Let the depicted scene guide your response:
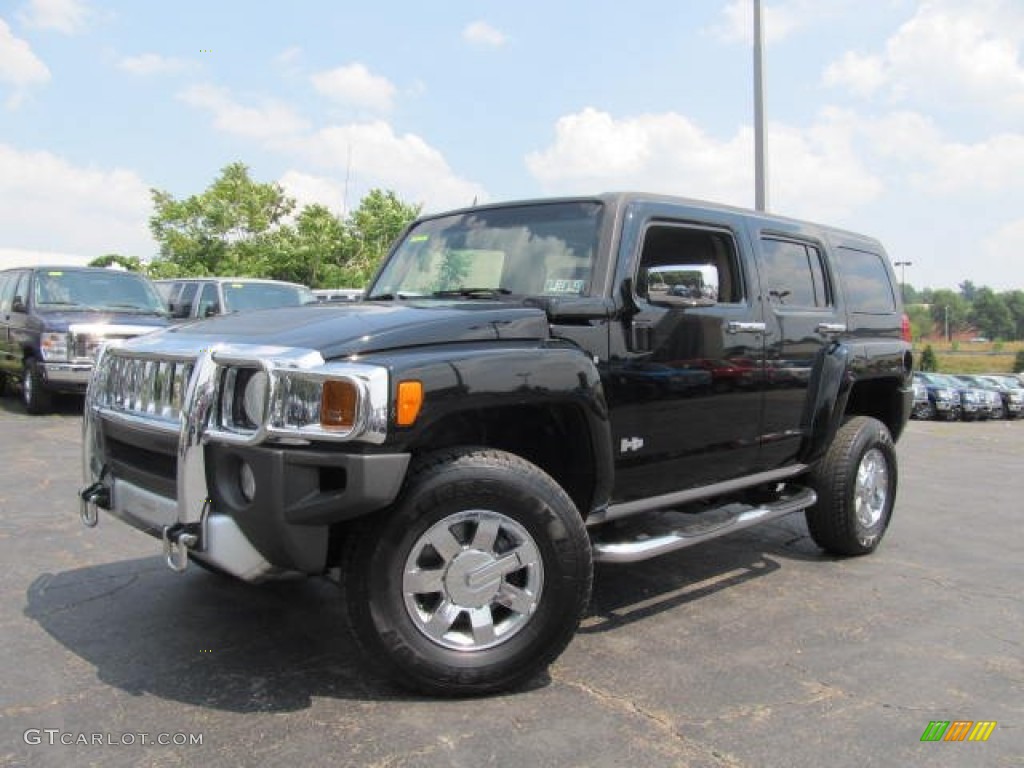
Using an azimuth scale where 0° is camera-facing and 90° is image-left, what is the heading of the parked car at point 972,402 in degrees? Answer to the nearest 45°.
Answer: approximately 315°

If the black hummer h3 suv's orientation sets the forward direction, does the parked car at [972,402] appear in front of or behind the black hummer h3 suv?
behind

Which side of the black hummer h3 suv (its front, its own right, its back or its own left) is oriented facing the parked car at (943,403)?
back

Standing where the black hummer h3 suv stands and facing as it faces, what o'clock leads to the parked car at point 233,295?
The parked car is roughly at 4 o'clock from the black hummer h3 suv.

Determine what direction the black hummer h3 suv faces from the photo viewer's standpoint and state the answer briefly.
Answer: facing the viewer and to the left of the viewer

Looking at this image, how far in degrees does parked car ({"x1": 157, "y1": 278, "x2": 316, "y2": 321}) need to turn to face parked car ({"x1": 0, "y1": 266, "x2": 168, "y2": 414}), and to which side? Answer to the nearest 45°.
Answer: approximately 90° to its right

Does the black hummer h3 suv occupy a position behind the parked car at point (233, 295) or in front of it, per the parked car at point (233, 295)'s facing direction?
in front

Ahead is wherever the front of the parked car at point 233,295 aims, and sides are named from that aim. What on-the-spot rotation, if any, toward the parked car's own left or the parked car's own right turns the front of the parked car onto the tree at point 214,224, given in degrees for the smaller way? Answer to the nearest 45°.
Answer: approximately 135° to the parked car's own left

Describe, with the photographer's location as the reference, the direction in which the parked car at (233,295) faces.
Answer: facing the viewer and to the right of the viewer

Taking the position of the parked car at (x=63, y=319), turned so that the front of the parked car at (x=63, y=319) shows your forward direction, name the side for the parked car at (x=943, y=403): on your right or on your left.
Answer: on your left

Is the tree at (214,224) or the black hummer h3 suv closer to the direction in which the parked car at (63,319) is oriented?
the black hummer h3 suv

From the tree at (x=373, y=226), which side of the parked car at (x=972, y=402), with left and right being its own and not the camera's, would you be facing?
right

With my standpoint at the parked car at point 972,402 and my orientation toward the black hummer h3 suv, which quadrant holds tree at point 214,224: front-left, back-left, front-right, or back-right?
front-right
